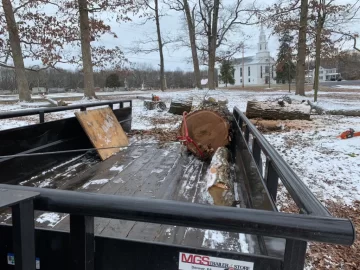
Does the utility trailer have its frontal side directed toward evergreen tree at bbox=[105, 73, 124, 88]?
no

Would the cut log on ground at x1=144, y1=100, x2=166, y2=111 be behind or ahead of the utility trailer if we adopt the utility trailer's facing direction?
behind

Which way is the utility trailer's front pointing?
toward the camera

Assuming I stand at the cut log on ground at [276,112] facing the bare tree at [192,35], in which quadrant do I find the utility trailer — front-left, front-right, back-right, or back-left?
back-left

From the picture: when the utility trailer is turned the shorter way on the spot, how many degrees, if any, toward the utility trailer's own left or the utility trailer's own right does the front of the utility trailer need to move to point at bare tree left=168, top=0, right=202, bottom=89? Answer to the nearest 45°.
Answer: approximately 180°

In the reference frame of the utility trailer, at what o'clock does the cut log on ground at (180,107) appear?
The cut log on ground is roughly at 6 o'clock from the utility trailer.
